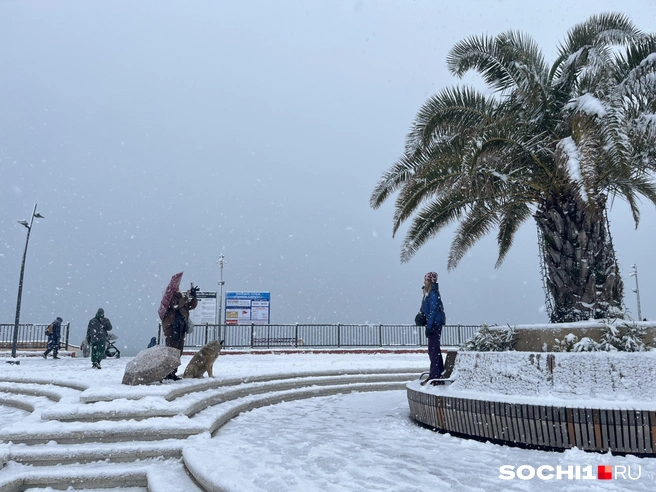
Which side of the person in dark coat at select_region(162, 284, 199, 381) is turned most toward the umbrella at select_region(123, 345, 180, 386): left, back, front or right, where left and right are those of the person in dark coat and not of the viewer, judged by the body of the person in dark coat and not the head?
right

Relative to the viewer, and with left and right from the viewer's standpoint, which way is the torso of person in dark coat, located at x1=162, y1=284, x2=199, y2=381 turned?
facing to the right of the viewer

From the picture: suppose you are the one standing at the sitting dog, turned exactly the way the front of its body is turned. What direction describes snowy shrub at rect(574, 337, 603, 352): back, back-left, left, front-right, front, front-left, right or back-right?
front-right

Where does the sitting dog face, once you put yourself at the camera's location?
facing to the right of the viewer

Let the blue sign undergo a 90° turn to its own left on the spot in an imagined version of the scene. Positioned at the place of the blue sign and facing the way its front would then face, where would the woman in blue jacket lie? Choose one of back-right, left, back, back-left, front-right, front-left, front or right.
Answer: right

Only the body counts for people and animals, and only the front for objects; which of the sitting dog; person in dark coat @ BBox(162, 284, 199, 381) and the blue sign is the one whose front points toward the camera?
the blue sign

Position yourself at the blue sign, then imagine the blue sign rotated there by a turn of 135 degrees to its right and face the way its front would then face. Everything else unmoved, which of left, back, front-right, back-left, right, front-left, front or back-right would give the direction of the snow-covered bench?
back-left

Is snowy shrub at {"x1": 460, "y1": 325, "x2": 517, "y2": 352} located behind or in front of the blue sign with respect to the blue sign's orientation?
in front

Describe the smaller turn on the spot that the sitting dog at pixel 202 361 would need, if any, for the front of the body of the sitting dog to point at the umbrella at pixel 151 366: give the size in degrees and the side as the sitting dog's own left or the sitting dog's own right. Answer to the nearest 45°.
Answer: approximately 135° to the sitting dog's own right

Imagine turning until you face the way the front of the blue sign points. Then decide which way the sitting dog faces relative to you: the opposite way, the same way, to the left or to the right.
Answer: to the left

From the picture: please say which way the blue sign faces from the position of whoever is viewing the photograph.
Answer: facing the viewer
